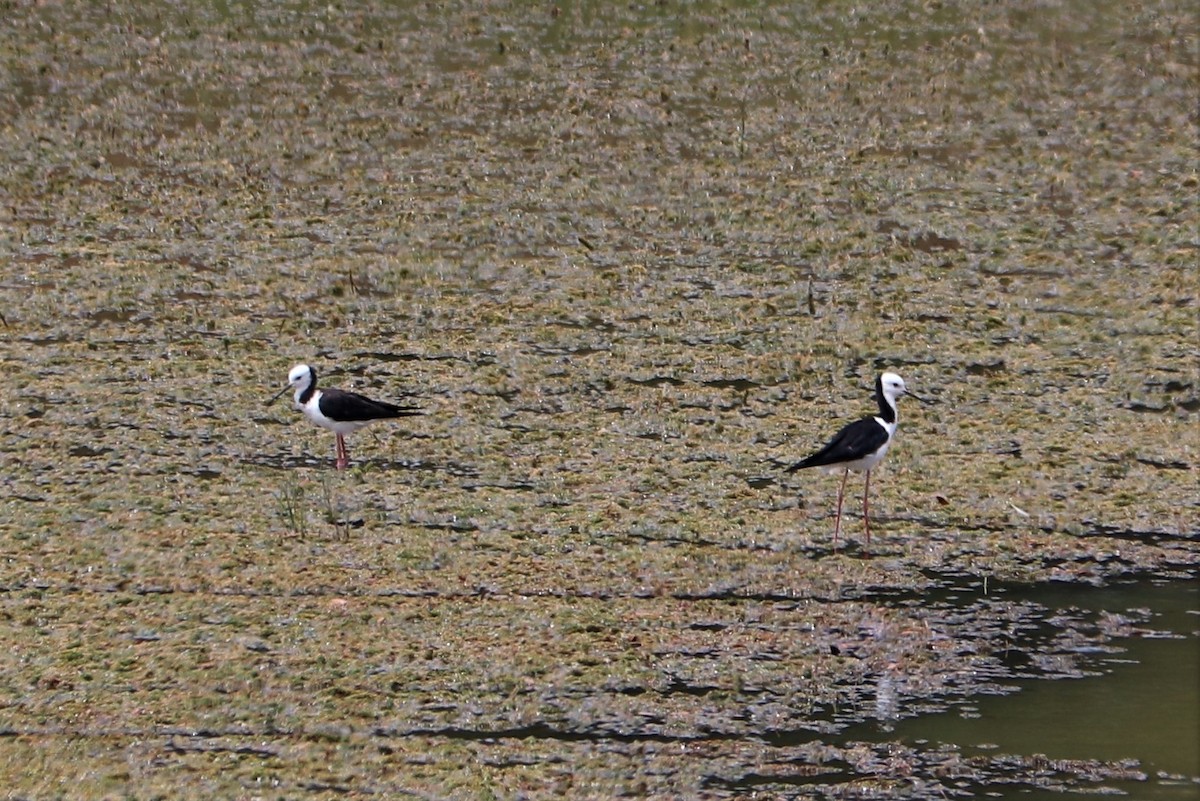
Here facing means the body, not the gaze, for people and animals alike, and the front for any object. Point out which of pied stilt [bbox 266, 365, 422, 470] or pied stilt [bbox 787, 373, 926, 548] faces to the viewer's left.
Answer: pied stilt [bbox 266, 365, 422, 470]

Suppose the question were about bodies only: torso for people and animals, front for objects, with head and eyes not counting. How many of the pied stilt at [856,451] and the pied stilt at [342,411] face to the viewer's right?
1

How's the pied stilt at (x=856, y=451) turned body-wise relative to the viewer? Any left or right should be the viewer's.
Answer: facing to the right of the viewer

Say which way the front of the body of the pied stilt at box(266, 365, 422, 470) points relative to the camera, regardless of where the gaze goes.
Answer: to the viewer's left

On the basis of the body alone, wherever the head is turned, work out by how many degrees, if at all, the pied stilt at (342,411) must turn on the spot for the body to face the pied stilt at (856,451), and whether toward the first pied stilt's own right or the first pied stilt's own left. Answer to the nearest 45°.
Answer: approximately 135° to the first pied stilt's own left

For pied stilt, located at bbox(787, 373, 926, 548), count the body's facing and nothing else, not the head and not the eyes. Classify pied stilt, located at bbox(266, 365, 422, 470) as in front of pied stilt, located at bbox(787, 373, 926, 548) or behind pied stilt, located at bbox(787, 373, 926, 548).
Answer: behind
